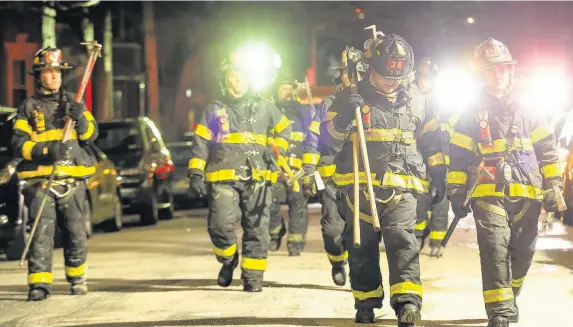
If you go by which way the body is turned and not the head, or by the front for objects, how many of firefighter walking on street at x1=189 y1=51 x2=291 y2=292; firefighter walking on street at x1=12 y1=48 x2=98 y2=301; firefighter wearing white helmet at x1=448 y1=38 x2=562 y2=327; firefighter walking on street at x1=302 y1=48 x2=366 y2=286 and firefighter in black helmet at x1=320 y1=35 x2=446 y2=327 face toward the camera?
5

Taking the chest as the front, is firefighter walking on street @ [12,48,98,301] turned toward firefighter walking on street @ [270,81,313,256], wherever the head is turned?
no

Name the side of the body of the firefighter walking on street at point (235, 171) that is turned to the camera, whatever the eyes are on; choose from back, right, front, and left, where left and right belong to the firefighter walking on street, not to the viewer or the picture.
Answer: front

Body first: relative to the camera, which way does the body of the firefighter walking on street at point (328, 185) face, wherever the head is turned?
toward the camera

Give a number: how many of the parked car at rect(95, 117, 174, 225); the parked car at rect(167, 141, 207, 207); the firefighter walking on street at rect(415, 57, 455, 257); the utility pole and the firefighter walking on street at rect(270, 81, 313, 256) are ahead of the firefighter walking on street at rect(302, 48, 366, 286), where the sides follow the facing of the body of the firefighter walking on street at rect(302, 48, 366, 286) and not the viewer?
0

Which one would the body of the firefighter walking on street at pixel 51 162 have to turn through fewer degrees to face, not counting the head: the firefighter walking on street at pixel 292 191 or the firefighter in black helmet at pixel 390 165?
the firefighter in black helmet

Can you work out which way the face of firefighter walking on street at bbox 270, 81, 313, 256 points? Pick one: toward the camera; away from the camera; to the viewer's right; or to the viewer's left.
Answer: toward the camera

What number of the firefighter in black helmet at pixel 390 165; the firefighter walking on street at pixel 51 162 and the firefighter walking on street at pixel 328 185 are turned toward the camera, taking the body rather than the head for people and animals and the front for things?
3

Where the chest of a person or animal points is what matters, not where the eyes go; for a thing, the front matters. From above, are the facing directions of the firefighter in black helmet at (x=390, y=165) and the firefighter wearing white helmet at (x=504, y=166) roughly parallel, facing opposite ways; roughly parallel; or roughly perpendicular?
roughly parallel

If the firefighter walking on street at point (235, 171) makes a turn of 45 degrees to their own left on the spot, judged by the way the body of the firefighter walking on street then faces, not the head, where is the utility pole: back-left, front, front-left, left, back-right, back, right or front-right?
back-left

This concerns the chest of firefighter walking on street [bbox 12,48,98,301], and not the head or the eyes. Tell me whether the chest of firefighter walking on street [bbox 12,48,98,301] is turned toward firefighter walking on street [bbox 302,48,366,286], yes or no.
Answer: no

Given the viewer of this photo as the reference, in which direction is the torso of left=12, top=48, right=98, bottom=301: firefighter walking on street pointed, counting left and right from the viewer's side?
facing the viewer

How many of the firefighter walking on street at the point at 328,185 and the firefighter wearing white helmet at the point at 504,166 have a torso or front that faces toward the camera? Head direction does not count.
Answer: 2

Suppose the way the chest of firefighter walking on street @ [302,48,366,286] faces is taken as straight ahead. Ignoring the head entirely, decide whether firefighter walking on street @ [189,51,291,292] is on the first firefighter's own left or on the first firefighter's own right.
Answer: on the first firefighter's own right

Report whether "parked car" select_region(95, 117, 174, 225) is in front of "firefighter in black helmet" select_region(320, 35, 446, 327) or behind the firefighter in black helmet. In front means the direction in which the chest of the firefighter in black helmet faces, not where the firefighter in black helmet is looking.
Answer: behind

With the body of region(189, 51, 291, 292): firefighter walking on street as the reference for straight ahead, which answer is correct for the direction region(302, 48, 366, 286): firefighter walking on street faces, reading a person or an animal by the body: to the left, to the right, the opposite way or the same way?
the same way
